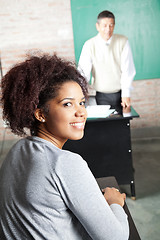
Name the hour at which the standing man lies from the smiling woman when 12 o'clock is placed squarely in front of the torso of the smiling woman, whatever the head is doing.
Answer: The standing man is roughly at 11 o'clock from the smiling woman.

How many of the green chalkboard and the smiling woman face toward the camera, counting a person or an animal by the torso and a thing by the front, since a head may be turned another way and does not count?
1

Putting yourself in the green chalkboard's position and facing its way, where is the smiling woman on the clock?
The smiling woman is roughly at 12 o'clock from the green chalkboard.

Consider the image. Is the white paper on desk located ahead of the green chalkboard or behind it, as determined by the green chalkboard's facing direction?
ahead

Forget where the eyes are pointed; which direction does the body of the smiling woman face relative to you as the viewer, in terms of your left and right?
facing away from the viewer and to the right of the viewer

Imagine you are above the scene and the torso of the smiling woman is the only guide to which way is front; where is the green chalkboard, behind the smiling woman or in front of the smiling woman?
in front

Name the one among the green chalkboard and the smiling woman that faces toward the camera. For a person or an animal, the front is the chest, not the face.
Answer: the green chalkboard

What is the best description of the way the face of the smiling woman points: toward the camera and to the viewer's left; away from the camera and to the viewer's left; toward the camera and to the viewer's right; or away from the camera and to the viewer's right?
toward the camera and to the viewer's right

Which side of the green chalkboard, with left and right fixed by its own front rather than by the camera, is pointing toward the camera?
front
